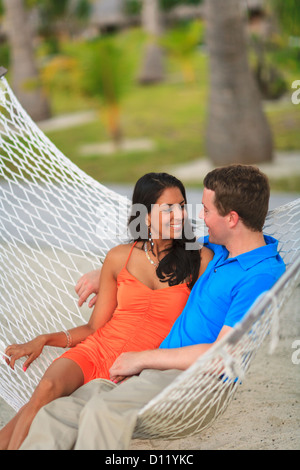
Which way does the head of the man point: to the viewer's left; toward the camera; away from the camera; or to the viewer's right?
to the viewer's left

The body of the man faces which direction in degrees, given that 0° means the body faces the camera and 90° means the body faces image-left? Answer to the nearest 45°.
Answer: approximately 45°

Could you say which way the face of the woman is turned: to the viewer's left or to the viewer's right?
to the viewer's right
